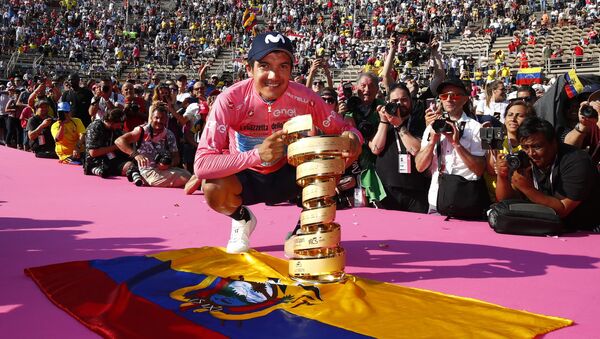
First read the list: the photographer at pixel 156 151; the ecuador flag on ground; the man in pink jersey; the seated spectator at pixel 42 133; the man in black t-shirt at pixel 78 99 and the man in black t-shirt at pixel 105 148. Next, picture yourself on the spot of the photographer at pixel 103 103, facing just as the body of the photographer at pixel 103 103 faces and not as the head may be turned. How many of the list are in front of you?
4

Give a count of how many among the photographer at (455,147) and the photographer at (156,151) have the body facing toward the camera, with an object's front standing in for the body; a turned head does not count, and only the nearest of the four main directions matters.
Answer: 2

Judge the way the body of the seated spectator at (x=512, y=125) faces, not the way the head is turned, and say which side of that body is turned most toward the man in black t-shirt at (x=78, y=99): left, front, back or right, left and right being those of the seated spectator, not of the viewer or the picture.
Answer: right

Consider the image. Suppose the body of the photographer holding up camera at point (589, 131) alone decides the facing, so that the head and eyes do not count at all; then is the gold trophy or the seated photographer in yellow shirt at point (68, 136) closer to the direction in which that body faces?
the gold trophy

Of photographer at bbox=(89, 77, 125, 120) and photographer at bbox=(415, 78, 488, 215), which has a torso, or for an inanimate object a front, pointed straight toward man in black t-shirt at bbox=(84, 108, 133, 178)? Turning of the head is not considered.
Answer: photographer at bbox=(89, 77, 125, 120)

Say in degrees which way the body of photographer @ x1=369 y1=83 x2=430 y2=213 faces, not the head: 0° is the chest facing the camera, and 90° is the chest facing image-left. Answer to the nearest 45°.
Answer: approximately 0°

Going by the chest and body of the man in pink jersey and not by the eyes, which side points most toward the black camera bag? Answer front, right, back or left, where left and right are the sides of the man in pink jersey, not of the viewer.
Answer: left

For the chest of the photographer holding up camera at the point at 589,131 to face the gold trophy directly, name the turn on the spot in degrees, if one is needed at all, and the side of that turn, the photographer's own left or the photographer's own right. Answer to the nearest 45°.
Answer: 0° — they already face it

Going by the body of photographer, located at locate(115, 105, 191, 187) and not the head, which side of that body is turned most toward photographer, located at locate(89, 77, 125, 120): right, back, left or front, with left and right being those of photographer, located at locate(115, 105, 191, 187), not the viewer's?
back
